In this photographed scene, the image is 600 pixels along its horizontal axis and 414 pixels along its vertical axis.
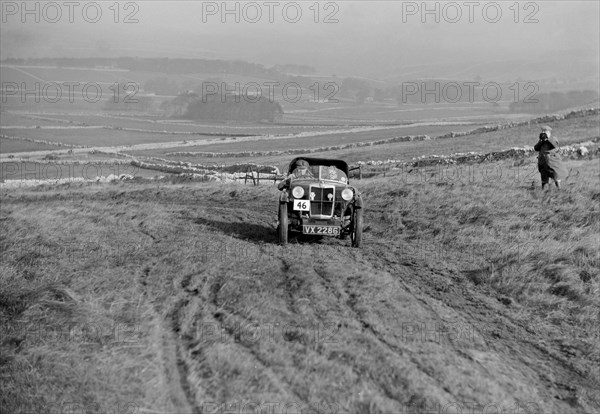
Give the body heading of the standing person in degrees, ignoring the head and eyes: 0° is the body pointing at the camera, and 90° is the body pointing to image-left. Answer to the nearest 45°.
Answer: approximately 45°

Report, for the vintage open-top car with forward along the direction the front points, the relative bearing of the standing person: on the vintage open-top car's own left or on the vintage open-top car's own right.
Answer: on the vintage open-top car's own left

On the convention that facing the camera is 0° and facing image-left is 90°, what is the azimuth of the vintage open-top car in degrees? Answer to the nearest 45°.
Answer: approximately 0°

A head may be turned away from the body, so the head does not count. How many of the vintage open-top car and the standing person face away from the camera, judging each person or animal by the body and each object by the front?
0

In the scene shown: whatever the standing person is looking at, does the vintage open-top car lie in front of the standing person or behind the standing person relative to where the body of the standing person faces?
in front
